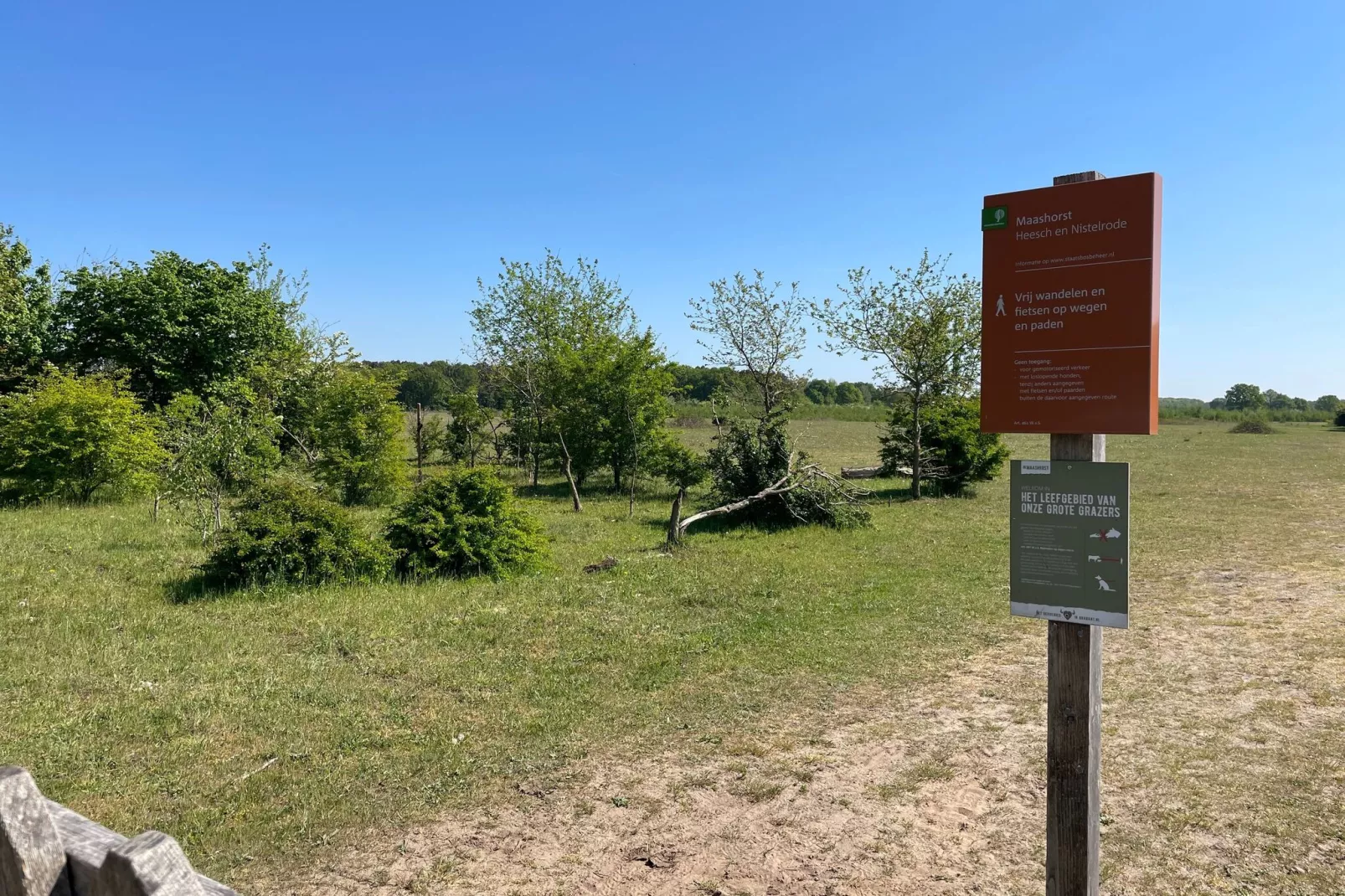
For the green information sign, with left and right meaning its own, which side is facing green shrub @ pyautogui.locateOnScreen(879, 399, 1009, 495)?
back

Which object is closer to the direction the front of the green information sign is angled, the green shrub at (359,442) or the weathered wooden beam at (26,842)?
the weathered wooden beam

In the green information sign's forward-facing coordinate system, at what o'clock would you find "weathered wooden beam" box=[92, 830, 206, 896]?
The weathered wooden beam is roughly at 1 o'clock from the green information sign.

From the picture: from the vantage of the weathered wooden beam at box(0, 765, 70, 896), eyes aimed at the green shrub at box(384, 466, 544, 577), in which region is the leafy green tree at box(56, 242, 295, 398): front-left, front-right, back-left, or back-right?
front-left

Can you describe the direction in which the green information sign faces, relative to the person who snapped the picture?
facing the viewer

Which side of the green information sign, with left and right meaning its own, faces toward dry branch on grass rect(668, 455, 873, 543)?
back

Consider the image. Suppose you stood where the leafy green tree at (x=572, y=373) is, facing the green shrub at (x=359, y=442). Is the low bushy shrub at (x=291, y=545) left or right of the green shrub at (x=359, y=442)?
left

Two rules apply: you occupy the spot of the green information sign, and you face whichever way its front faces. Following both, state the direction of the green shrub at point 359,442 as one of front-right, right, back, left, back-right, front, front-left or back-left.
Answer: back-right

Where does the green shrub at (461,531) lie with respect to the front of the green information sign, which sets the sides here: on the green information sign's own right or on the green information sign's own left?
on the green information sign's own right

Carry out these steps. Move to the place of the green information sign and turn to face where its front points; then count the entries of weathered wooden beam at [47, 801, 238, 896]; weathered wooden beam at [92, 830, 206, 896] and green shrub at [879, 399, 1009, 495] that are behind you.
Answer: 1

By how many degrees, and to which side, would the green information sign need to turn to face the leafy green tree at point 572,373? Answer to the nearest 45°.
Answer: approximately 135° to its right

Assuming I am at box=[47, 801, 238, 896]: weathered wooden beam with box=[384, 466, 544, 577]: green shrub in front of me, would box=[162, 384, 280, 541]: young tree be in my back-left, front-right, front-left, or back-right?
front-left

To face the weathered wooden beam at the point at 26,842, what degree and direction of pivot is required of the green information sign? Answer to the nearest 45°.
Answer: approximately 45° to its right
